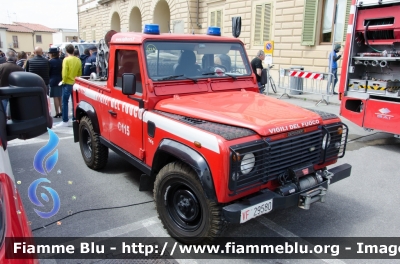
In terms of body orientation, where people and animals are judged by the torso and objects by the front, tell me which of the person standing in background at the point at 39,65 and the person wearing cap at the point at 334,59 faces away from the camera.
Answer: the person standing in background

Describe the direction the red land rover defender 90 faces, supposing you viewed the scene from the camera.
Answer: facing the viewer and to the right of the viewer

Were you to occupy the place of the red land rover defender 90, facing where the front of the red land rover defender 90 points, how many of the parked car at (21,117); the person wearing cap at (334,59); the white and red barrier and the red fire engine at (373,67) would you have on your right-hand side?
1
